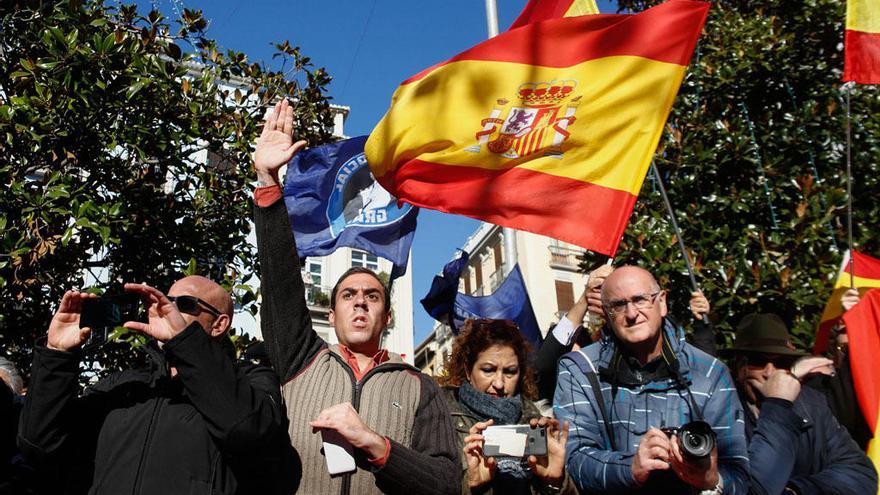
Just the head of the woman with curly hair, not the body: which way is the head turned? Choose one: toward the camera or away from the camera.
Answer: toward the camera

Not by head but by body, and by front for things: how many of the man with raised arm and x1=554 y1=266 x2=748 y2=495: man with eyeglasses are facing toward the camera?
2

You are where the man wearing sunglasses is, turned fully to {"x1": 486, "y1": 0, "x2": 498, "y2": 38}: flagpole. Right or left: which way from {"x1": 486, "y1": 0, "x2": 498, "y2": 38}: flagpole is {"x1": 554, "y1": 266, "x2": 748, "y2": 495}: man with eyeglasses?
right

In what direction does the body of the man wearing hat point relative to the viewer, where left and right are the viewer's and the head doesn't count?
facing the viewer and to the left of the viewer

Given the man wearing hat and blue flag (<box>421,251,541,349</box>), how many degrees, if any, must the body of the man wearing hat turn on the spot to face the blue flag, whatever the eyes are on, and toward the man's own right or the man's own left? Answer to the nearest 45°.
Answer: approximately 90° to the man's own right

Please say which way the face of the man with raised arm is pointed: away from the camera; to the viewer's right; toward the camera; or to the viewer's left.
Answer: toward the camera

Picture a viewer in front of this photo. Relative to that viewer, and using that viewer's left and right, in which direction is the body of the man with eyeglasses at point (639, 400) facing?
facing the viewer

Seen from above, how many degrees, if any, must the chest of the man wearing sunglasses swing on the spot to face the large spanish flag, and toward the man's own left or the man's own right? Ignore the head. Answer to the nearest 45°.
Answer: approximately 135° to the man's own left
